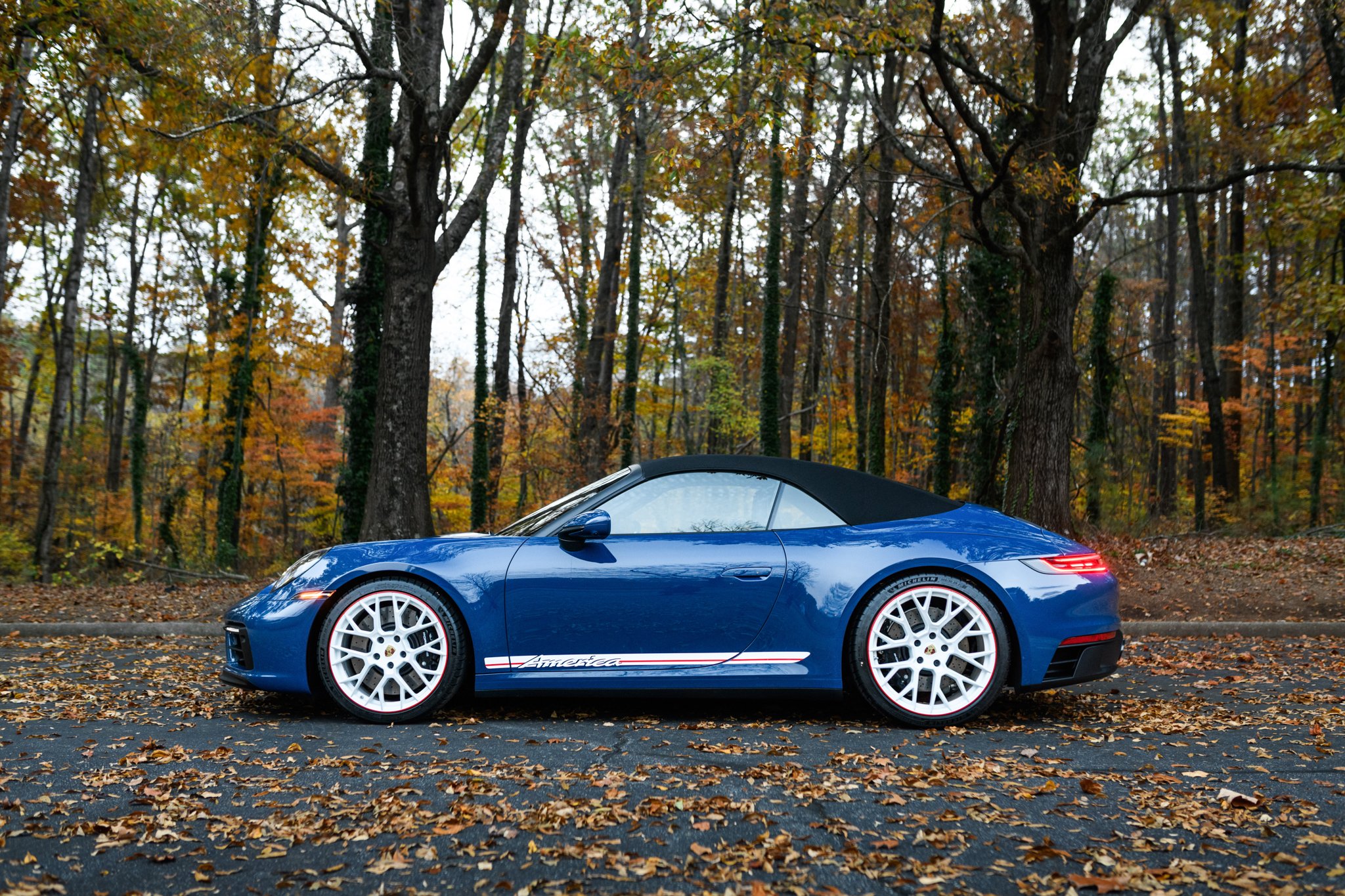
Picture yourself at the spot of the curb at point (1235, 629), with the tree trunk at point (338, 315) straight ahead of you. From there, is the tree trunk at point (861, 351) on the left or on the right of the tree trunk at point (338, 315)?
right

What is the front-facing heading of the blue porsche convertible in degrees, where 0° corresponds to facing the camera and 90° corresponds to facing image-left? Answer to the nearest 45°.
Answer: approximately 90°
